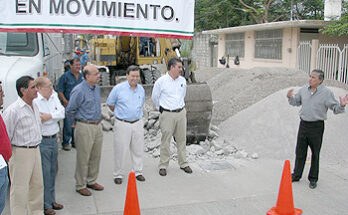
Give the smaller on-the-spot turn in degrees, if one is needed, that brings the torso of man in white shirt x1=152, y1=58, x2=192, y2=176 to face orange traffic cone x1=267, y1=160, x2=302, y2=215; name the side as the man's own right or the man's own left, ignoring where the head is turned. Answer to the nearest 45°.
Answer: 0° — they already face it

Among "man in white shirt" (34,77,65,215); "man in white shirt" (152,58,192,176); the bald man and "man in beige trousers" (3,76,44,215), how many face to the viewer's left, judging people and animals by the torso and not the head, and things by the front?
0

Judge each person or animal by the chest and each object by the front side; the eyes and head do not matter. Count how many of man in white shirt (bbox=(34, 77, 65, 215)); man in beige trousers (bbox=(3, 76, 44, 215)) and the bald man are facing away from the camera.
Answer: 0

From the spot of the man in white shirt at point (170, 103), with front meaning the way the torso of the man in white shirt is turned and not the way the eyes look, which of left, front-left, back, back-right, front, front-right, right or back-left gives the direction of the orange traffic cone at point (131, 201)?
front-right

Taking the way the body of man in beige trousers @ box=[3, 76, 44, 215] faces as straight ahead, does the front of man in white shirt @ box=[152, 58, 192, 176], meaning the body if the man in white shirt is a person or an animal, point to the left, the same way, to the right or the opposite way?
the same way

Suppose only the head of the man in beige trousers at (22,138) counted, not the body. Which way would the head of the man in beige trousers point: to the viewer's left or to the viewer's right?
to the viewer's right

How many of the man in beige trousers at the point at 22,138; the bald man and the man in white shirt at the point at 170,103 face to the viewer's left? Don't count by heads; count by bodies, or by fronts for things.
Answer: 0

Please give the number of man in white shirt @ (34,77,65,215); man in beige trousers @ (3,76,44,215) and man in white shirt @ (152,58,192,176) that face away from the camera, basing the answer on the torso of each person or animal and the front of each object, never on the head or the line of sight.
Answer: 0

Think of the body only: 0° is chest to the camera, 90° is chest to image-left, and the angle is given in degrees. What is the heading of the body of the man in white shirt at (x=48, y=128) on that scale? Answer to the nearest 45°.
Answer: approximately 315°

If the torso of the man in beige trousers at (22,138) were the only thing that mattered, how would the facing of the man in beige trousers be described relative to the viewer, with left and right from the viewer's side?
facing the viewer and to the right of the viewer

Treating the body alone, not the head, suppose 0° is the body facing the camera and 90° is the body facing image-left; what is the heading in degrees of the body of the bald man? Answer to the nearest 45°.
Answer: approximately 315°

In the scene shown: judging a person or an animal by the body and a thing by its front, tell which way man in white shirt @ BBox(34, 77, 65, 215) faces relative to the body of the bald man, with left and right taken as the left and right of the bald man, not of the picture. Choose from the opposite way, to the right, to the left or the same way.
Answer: the same way

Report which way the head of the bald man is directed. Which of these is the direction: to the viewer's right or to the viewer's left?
to the viewer's right

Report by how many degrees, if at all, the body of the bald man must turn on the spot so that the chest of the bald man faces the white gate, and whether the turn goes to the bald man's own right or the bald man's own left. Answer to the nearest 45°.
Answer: approximately 90° to the bald man's own left
